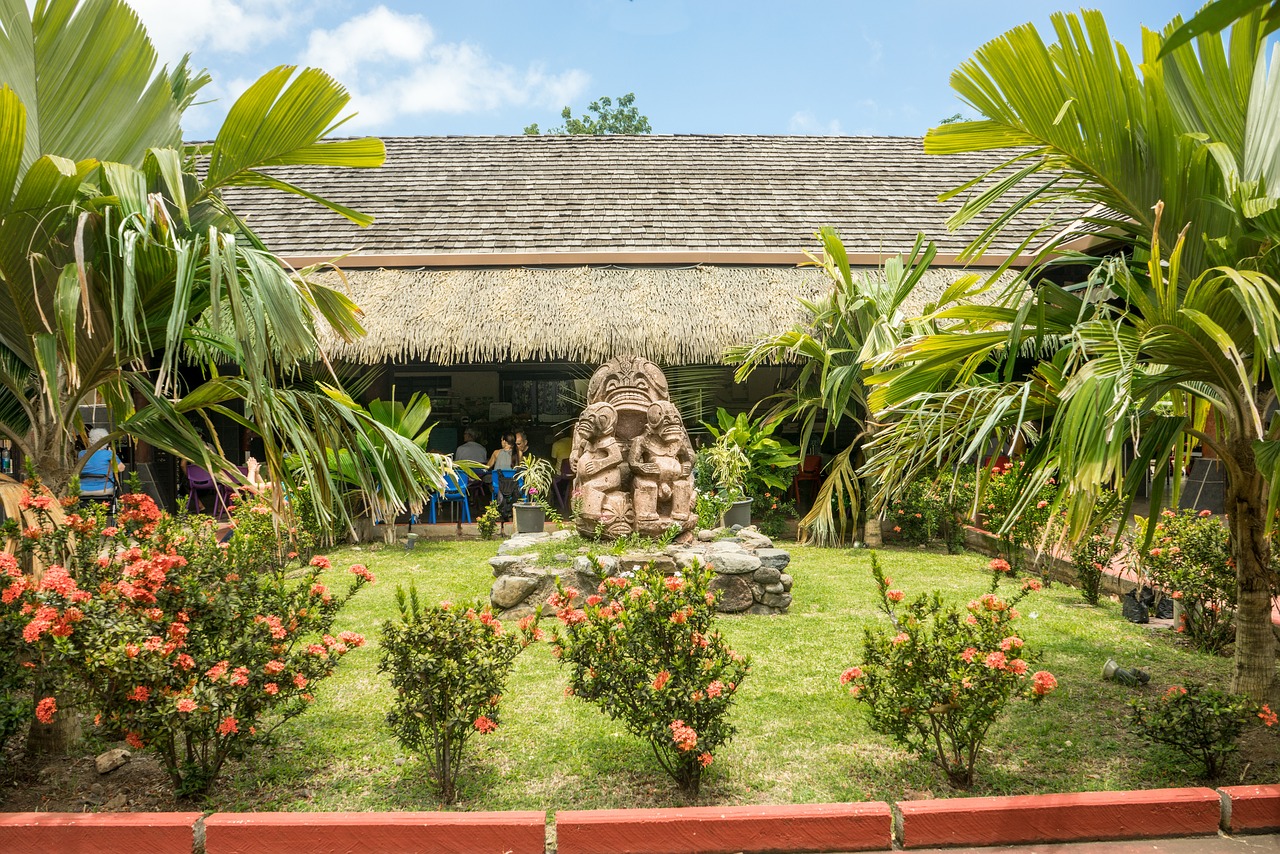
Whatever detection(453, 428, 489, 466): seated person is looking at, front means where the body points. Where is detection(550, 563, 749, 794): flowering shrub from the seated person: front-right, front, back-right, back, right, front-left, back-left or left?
back

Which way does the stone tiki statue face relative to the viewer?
toward the camera

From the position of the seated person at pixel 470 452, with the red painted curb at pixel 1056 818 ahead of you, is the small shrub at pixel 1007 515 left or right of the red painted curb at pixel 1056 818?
left

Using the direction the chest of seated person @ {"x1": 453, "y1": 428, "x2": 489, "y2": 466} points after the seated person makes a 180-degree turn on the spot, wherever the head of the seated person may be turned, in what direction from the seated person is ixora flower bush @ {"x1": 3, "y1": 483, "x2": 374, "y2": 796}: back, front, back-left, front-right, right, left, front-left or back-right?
front

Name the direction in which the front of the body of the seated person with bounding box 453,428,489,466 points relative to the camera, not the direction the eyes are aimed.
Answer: away from the camera

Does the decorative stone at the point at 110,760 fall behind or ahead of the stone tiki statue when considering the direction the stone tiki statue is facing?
ahead

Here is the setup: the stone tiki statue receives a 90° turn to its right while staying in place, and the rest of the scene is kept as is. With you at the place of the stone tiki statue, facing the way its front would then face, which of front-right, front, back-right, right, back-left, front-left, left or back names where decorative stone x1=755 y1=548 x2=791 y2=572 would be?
back-left

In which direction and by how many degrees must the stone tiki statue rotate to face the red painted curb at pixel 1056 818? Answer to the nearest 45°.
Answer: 0° — it already faces it

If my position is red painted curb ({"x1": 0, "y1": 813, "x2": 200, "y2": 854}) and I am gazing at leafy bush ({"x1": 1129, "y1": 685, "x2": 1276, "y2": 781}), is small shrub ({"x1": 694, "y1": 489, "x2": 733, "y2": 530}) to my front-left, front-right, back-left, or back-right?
front-left

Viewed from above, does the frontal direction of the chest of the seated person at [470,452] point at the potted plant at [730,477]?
no

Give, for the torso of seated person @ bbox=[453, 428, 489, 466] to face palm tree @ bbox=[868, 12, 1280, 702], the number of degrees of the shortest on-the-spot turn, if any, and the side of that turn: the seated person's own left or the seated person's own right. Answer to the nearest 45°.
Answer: approximately 180°

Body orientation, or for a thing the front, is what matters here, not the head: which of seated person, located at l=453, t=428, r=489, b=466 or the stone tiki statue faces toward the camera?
the stone tiki statue

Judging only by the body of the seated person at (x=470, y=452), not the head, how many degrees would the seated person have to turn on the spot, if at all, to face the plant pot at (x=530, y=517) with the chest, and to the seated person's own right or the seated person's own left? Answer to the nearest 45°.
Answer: approximately 180°

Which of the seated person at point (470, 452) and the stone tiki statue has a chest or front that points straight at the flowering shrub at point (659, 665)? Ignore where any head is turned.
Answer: the stone tiki statue

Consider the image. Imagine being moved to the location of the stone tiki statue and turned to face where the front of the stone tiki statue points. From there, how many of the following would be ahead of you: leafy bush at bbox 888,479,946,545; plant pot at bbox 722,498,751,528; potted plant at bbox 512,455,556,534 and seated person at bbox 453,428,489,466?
0

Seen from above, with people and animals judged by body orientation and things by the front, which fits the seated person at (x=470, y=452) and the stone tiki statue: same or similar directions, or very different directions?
very different directions

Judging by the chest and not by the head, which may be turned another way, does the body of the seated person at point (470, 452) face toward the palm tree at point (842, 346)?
no
